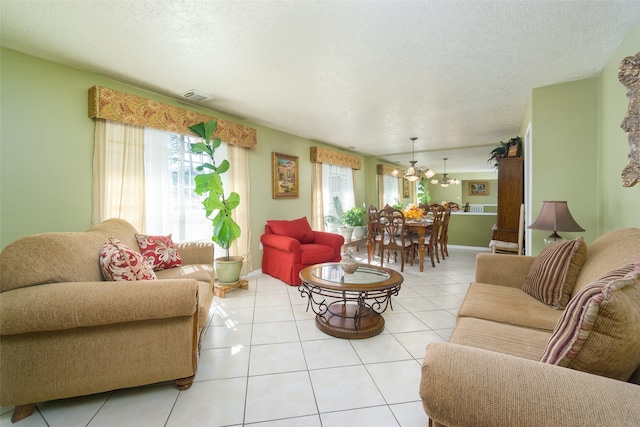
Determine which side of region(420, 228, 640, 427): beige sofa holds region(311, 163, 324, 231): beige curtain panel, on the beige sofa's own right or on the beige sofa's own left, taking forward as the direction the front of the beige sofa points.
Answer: on the beige sofa's own right

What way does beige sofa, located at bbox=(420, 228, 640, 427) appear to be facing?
to the viewer's left

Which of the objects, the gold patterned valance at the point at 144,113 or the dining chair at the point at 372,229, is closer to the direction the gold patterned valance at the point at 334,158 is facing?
the dining chair

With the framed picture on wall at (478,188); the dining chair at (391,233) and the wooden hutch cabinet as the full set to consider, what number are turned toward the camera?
1

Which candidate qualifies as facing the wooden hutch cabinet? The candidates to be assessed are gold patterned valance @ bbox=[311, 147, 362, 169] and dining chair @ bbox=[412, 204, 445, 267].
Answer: the gold patterned valance

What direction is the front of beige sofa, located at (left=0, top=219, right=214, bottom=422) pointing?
to the viewer's right
